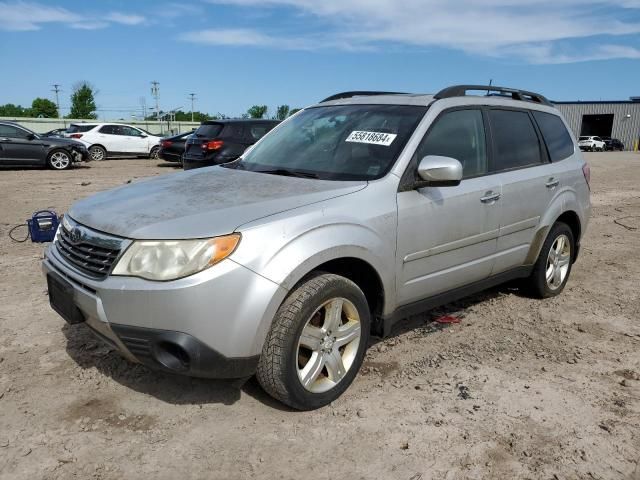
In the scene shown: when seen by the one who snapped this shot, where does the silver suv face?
facing the viewer and to the left of the viewer

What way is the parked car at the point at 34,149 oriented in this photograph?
to the viewer's right

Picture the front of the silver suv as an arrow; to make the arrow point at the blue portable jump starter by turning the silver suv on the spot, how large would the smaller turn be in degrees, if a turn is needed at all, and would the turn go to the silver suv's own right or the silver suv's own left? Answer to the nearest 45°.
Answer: approximately 90° to the silver suv's own right

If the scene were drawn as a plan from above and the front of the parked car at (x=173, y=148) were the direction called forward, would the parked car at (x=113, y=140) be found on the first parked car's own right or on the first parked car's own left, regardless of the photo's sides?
on the first parked car's own left

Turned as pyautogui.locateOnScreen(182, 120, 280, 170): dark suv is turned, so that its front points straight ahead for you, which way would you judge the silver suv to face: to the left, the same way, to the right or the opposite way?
the opposite way

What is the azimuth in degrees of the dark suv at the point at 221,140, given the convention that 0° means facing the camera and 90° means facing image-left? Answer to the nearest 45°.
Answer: approximately 225°

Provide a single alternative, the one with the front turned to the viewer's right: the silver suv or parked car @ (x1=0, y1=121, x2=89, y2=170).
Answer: the parked car

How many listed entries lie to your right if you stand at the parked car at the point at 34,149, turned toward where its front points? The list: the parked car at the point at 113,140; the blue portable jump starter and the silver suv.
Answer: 2

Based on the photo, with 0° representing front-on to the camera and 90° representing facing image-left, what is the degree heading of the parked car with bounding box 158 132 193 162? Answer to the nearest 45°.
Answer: approximately 225°

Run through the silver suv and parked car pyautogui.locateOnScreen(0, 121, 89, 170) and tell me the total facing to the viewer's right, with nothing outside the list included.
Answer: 1

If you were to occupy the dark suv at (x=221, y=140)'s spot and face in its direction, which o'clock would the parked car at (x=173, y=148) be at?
The parked car is roughly at 10 o'clock from the dark suv.

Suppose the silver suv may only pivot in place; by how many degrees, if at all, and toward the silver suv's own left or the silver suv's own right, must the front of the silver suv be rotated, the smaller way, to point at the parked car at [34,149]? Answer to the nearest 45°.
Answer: approximately 90° to the silver suv's own right

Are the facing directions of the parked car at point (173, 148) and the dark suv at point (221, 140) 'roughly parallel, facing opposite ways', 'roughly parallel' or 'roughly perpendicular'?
roughly parallel

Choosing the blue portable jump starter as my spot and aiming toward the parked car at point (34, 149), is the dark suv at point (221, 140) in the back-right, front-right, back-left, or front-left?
front-right

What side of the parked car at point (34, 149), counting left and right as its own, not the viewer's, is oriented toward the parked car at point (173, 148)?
front

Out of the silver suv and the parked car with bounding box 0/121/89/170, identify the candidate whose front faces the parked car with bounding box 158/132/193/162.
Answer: the parked car with bounding box 0/121/89/170
